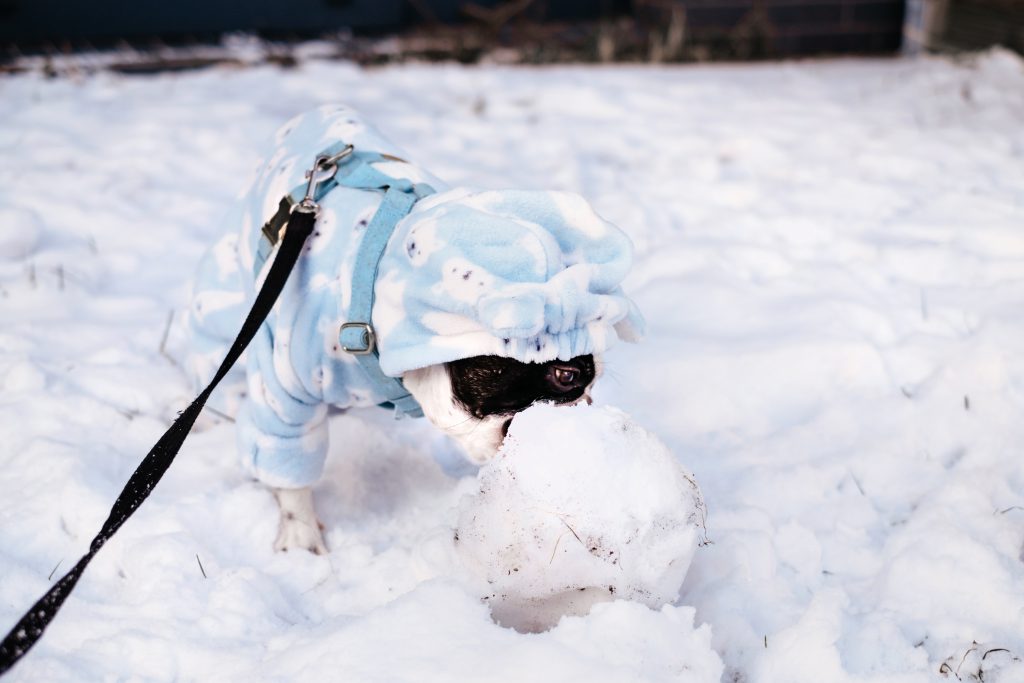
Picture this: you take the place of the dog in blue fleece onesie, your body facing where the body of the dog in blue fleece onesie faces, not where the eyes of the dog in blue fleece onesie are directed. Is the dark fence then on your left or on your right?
on your left

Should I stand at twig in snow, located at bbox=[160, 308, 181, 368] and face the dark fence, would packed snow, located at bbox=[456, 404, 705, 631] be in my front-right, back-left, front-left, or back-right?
back-right

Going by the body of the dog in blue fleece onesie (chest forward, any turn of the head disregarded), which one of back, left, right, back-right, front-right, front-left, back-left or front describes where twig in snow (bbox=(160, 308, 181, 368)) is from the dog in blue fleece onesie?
back

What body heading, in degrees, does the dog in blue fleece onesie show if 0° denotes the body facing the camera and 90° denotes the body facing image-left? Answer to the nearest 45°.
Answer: approximately 315°
